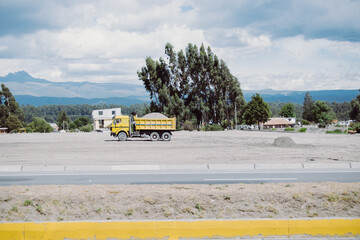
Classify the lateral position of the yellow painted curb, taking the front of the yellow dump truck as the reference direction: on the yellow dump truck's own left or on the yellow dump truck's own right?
on the yellow dump truck's own left

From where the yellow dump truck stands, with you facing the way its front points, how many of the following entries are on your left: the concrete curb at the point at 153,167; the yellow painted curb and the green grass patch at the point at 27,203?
3

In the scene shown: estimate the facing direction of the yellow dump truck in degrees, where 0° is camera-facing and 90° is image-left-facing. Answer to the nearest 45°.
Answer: approximately 90°

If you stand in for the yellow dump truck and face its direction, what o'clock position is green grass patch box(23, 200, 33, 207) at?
The green grass patch is roughly at 9 o'clock from the yellow dump truck.

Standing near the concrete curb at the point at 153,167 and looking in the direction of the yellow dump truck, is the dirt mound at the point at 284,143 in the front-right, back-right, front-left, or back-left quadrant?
front-right

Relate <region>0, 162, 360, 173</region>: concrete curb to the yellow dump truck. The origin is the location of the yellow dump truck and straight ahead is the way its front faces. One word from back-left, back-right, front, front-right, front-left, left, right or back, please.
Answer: left

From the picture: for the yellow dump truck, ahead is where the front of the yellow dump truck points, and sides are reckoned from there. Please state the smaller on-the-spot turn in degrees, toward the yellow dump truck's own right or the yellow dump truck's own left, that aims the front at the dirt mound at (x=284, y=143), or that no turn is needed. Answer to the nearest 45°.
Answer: approximately 135° to the yellow dump truck's own left

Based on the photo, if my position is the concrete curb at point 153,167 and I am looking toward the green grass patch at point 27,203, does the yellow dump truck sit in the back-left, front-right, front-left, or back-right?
back-right
